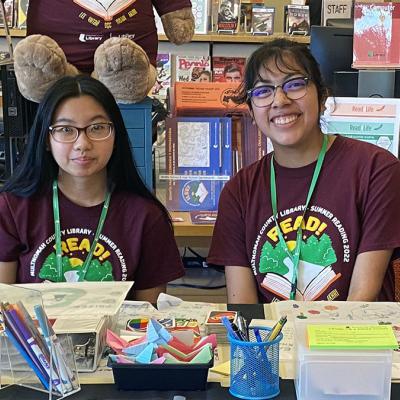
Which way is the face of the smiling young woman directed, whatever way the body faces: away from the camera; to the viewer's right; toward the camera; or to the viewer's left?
toward the camera

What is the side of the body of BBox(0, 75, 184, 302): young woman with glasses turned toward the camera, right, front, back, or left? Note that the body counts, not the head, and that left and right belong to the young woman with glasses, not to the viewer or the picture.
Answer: front

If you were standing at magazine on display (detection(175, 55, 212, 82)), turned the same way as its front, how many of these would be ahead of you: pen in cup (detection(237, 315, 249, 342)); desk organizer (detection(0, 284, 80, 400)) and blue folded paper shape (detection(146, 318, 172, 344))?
3

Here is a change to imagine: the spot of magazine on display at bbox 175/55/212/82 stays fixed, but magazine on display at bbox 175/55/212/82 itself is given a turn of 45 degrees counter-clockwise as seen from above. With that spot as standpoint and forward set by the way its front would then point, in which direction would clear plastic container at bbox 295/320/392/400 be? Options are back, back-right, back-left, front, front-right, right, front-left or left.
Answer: front-right

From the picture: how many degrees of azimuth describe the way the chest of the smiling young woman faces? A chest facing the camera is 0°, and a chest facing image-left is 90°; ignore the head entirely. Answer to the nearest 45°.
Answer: approximately 0°

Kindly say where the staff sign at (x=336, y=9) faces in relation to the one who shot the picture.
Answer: facing the viewer

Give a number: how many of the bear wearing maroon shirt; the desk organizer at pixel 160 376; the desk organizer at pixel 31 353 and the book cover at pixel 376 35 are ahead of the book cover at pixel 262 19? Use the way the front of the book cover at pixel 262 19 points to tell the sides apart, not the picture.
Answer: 4

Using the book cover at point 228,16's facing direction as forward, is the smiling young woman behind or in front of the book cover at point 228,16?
in front

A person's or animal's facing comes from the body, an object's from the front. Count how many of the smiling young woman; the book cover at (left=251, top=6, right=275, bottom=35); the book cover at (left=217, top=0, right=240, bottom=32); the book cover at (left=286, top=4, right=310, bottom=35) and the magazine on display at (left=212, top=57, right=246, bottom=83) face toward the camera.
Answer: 5

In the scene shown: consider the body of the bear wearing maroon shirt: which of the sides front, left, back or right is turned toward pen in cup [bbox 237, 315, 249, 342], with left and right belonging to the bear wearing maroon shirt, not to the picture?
front

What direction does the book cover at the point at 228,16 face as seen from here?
toward the camera

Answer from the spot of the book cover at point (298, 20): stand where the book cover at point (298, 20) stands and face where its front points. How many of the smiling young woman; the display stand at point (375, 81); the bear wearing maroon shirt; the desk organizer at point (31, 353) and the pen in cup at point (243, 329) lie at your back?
0

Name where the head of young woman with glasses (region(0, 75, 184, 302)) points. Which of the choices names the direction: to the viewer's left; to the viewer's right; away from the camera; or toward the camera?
toward the camera

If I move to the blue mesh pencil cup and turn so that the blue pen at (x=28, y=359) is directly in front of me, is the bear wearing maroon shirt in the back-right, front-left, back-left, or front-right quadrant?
front-right
